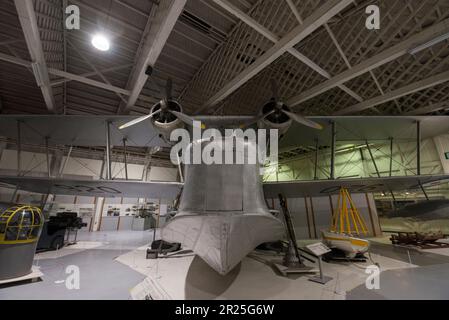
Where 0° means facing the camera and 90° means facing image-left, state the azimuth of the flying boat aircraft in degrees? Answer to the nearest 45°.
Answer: approximately 0°

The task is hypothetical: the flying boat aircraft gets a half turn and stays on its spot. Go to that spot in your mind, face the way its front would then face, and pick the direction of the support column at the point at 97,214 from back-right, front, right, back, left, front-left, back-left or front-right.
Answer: front-left

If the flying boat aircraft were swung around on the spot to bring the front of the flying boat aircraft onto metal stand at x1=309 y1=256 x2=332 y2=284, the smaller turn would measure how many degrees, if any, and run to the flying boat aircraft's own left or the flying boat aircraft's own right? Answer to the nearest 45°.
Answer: approximately 90° to the flying boat aircraft's own left
